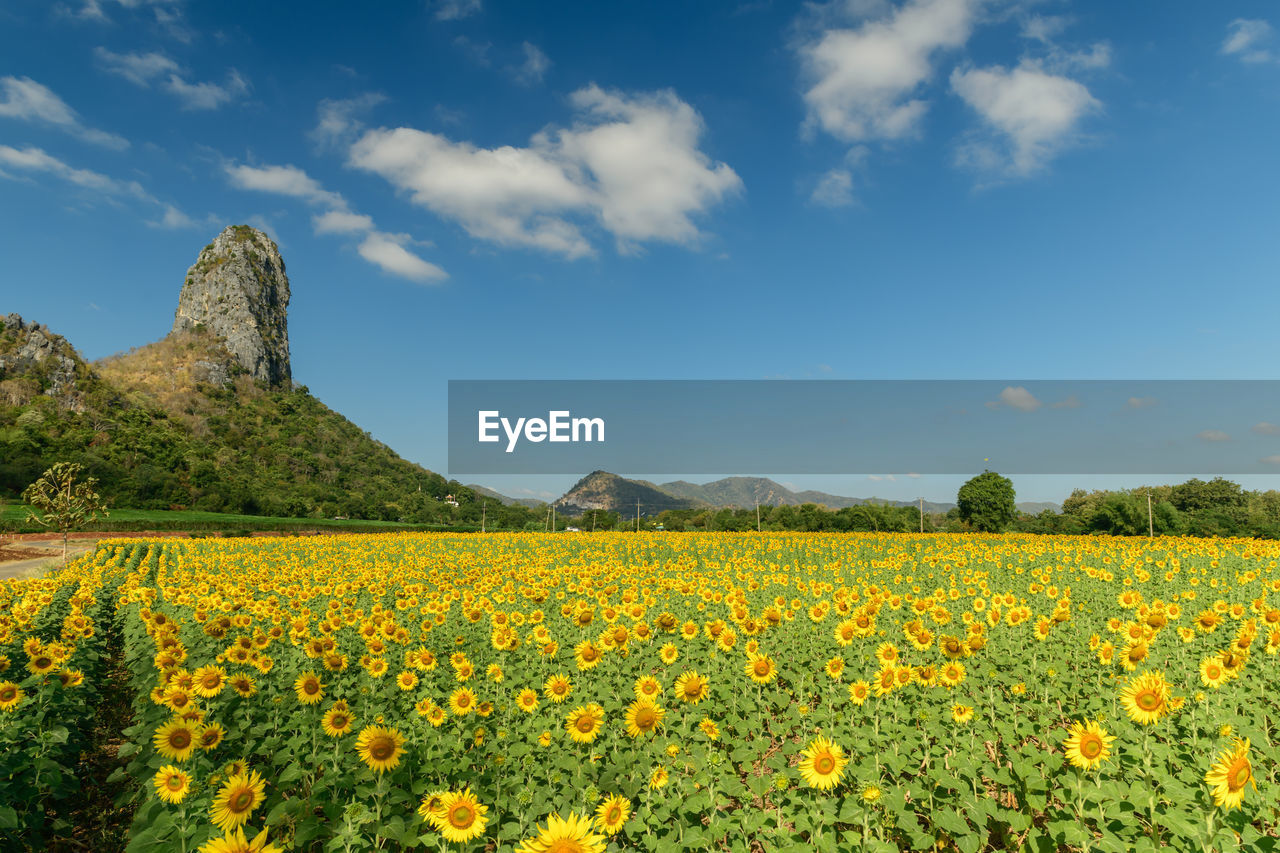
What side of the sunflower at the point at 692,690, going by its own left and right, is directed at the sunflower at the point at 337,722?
right

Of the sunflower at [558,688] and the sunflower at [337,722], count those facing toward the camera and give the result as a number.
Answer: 2

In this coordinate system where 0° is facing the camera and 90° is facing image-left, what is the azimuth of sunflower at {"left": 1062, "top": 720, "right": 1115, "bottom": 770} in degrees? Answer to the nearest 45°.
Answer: approximately 0°

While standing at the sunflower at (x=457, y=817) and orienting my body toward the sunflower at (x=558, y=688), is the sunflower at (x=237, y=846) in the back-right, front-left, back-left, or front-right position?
back-left

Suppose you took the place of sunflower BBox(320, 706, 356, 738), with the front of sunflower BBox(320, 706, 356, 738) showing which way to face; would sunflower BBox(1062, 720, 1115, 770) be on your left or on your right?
on your left

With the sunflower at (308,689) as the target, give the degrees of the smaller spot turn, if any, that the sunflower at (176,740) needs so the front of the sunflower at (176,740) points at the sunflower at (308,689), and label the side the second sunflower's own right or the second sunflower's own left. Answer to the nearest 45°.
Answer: approximately 135° to the second sunflower's own left

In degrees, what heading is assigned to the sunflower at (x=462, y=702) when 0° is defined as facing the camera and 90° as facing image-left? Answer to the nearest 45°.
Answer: approximately 0°
